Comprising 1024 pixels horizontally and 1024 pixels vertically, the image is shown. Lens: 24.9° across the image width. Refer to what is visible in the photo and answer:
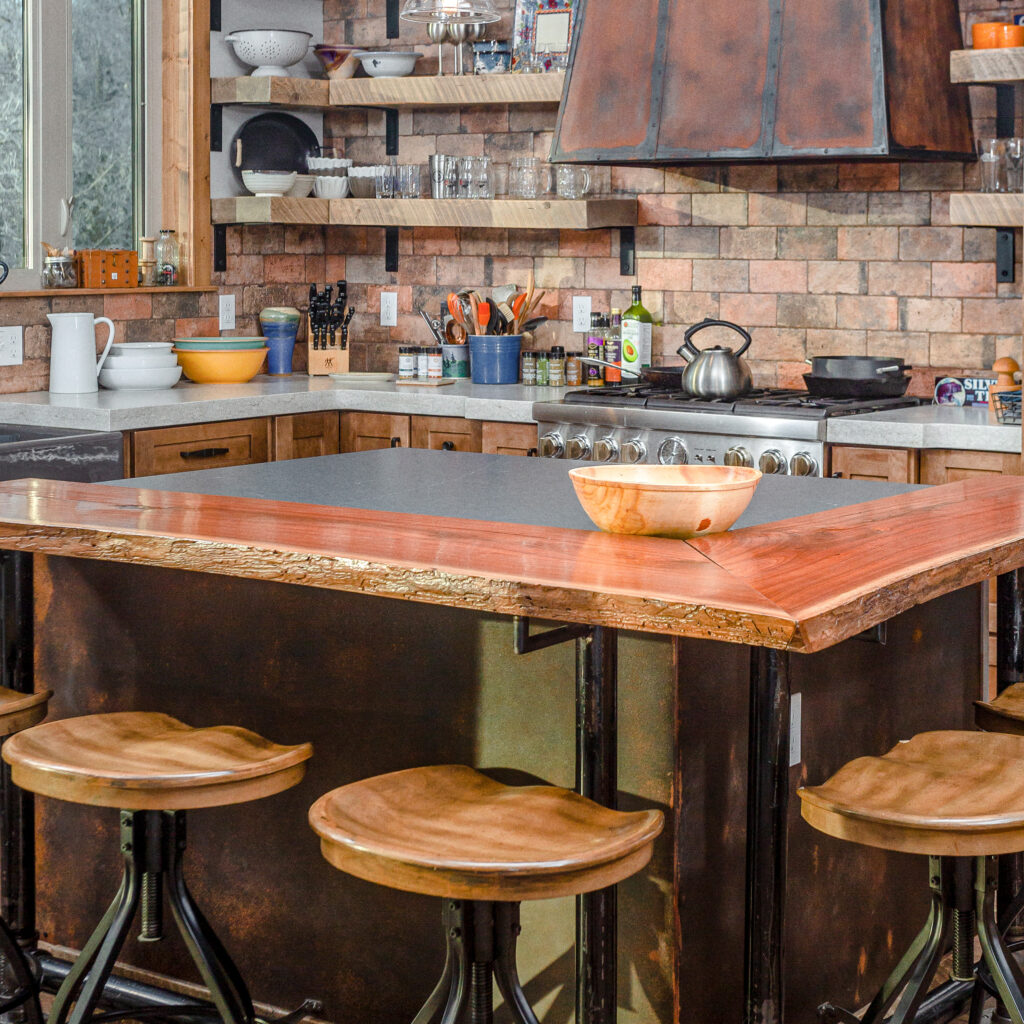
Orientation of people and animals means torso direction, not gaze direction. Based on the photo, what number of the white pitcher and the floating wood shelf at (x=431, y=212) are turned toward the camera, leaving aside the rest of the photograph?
1

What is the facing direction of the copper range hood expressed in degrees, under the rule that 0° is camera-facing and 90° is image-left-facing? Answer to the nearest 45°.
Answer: approximately 45°

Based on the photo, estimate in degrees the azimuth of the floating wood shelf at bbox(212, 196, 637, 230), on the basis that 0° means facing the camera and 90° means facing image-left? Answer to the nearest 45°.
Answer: approximately 0°

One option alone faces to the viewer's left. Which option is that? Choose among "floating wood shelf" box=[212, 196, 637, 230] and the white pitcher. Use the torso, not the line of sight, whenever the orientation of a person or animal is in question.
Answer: the white pitcher

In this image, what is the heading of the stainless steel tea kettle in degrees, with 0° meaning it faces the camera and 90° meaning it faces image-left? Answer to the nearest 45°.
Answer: approximately 90°

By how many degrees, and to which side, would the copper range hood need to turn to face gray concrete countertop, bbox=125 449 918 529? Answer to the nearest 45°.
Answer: approximately 45° to its left

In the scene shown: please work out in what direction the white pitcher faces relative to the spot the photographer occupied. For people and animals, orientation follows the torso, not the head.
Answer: facing to the left of the viewer

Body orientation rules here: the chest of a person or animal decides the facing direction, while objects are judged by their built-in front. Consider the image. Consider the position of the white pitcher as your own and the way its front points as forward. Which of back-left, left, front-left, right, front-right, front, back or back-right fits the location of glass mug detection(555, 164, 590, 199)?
back

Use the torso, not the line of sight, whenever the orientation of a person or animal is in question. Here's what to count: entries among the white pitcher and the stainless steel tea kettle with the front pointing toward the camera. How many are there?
0

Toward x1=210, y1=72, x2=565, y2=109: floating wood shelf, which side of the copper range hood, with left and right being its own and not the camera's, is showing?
right
